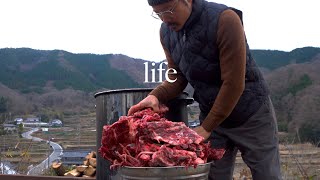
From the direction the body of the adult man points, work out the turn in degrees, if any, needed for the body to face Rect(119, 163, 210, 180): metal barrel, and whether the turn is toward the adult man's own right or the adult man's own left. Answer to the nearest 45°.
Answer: approximately 45° to the adult man's own left

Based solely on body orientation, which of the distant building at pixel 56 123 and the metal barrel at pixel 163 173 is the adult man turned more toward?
the metal barrel

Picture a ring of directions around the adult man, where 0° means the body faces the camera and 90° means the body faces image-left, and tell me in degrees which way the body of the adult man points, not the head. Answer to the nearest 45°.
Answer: approximately 45°

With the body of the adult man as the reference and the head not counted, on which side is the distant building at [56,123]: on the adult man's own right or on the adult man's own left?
on the adult man's own right

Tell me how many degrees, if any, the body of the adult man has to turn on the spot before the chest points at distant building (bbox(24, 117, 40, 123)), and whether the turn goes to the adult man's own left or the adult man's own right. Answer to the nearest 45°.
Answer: approximately 90° to the adult man's own right

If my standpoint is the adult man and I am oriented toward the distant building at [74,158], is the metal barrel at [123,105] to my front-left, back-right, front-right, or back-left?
front-left

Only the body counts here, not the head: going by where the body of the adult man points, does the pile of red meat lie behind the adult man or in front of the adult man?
in front

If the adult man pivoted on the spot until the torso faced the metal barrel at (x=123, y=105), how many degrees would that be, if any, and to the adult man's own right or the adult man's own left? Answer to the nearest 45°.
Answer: approximately 90° to the adult man's own right

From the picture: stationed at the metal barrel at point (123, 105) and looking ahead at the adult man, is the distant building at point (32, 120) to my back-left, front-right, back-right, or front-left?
back-left

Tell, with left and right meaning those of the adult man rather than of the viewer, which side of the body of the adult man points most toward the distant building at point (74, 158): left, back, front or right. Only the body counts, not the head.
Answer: right

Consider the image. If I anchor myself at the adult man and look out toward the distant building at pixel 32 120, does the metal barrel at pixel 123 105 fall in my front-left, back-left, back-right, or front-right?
front-left
